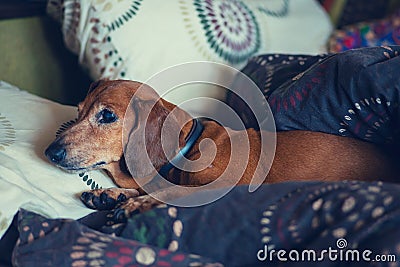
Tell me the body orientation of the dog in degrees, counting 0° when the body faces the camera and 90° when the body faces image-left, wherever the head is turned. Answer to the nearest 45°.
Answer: approximately 90°

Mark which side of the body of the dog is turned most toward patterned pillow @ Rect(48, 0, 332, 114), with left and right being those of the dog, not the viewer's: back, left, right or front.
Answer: right

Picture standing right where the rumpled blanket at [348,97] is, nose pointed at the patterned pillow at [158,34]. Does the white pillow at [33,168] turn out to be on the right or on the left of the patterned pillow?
left
